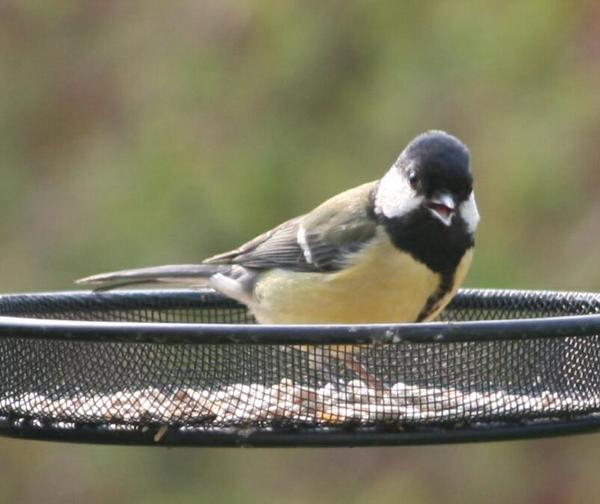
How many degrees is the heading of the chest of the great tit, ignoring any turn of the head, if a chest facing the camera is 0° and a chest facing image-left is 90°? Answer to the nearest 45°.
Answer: approximately 315°
